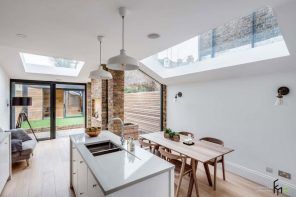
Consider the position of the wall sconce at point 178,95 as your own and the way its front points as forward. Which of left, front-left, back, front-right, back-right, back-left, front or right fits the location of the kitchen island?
front-left

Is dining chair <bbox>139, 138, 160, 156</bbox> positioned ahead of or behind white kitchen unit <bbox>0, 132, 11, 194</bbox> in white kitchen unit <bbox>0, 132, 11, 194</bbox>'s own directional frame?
ahead

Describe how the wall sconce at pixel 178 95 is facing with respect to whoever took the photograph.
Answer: facing the viewer and to the left of the viewer

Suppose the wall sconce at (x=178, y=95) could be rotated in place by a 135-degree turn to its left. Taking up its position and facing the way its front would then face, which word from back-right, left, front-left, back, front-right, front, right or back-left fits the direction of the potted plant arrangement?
right

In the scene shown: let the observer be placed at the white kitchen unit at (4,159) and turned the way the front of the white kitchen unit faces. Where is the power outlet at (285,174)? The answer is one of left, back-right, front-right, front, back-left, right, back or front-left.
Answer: front-right

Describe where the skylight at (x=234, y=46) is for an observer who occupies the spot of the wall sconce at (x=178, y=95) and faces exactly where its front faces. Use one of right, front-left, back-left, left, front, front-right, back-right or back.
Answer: left

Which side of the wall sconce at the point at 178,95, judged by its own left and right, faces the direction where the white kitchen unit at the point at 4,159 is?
front

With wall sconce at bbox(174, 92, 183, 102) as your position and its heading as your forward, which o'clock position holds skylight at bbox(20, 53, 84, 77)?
The skylight is roughly at 1 o'clock from the wall sconce.

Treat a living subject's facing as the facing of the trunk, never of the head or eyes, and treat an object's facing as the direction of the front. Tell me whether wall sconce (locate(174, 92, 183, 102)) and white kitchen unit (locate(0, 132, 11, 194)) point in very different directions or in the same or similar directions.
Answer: very different directions

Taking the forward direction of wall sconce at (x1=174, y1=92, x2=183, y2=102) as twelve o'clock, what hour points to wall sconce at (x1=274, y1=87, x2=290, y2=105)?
wall sconce at (x1=274, y1=87, x2=290, y2=105) is roughly at 9 o'clock from wall sconce at (x1=174, y1=92, x2=183, y2=102).

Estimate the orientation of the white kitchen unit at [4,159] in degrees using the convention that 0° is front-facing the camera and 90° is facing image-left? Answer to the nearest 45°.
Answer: approximately 270°

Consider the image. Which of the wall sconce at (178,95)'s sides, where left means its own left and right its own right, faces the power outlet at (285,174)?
left

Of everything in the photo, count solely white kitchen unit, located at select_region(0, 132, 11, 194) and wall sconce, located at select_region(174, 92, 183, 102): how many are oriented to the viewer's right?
1
